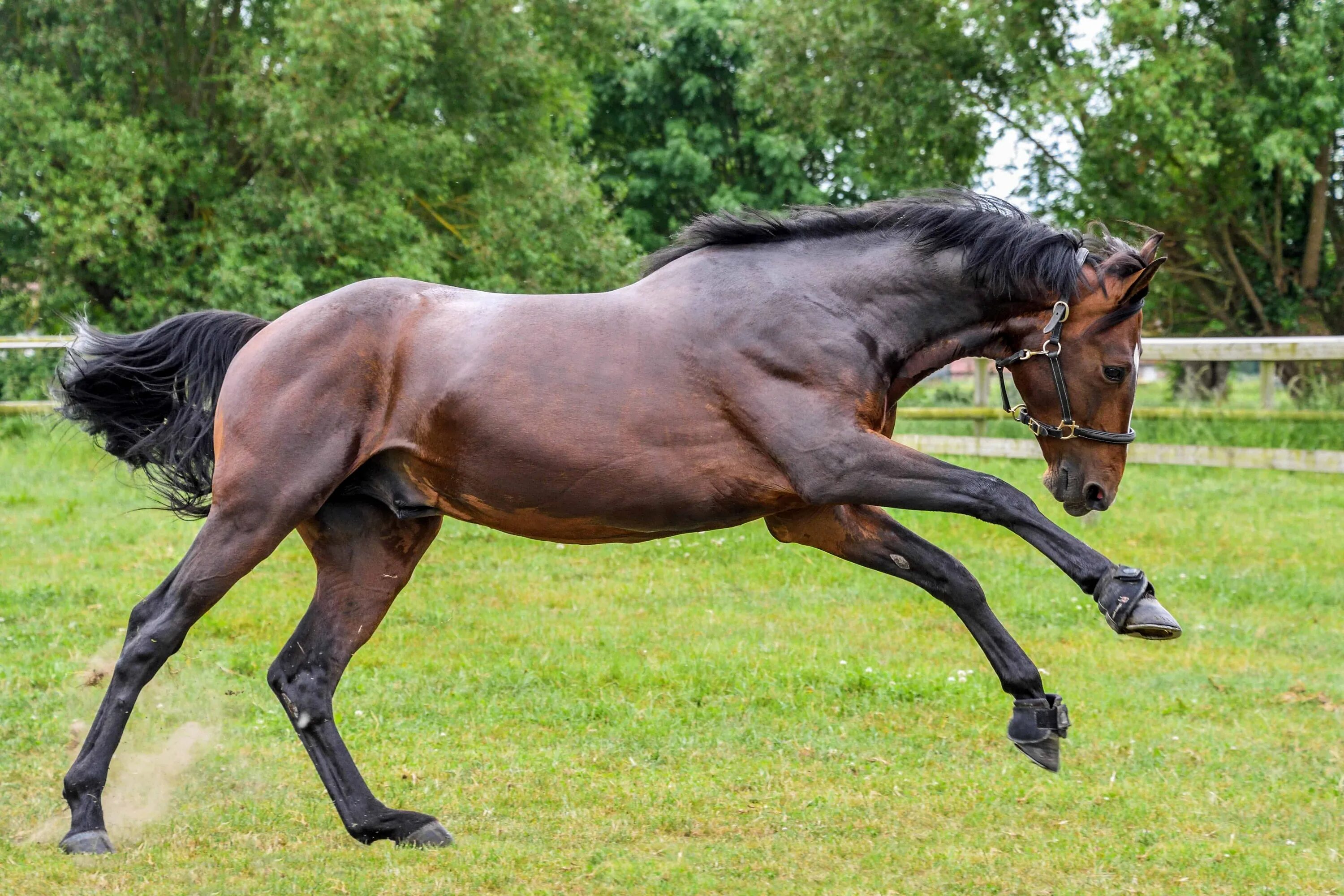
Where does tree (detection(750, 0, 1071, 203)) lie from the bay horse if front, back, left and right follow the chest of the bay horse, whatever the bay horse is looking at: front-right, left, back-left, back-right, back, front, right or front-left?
left

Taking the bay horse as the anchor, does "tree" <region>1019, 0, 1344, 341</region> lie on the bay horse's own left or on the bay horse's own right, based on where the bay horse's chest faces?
on the bay horse's own left

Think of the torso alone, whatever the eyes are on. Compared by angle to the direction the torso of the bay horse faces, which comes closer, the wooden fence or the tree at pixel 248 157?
the wooden fence

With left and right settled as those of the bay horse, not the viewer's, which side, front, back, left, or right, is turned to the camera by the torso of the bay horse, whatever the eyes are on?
right

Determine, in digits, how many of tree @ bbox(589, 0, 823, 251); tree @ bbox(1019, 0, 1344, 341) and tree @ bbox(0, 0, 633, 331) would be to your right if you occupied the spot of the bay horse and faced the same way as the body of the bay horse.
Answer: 0

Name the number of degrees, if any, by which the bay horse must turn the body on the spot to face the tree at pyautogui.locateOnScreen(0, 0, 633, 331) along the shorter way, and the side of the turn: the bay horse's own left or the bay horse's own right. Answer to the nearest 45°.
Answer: approximately 90° to the bay horse's own left

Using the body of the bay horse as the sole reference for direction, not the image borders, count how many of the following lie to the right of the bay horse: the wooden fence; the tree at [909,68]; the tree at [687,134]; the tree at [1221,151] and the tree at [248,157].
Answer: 0

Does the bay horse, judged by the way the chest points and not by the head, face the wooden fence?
no

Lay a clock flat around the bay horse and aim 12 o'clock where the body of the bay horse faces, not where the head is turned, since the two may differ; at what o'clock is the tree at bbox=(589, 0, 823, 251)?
The tree is roughly at 9 o'clock from the bay horse.

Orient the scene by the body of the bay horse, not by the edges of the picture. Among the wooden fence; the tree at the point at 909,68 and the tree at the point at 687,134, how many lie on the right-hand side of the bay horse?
0
